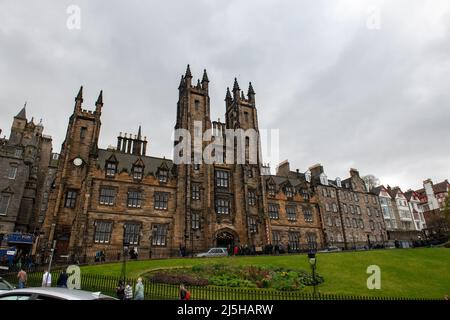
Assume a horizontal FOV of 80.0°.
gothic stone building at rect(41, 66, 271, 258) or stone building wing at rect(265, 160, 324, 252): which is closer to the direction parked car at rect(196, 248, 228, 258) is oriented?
the gothic stone building

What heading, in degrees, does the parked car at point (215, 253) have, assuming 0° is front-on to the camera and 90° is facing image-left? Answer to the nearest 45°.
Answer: approximately 90°

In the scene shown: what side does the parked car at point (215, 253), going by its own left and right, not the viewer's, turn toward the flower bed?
left

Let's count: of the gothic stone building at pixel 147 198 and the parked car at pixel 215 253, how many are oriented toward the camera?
1

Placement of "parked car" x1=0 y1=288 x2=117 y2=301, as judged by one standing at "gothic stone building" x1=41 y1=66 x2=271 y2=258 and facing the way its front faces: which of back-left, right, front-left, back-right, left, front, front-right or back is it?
front

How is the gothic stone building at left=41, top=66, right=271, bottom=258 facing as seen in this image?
toward the camera

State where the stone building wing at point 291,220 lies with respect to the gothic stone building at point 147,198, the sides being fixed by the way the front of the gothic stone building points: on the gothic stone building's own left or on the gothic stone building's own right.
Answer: on the gothic stone building's own left

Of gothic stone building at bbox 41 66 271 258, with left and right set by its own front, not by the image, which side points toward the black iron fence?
front

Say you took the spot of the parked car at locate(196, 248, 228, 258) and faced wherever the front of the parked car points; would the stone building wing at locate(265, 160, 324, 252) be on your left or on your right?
on your right

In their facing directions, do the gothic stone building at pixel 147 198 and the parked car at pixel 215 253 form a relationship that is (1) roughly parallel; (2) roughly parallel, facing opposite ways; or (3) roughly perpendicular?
roughly perpendicular

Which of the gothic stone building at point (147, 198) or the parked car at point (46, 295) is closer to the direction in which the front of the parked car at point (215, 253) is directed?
the gothic stone building
